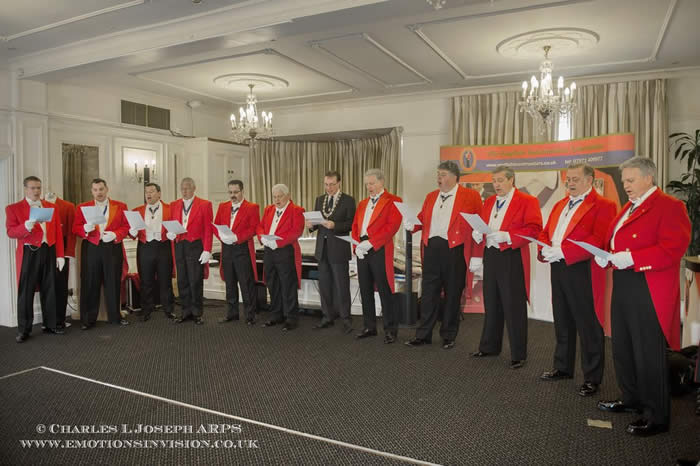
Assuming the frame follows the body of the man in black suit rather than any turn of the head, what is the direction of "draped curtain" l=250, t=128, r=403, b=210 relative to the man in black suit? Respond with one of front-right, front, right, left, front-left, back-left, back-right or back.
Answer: back-right

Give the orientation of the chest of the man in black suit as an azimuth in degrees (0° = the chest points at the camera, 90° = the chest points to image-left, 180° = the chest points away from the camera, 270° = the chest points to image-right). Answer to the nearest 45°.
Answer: approximately 45°

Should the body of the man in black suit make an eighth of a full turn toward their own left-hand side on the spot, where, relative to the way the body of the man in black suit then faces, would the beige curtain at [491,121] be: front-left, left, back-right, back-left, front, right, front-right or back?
back-left

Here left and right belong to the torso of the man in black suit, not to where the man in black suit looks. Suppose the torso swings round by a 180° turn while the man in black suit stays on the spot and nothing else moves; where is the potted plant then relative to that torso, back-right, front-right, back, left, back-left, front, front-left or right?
front-right

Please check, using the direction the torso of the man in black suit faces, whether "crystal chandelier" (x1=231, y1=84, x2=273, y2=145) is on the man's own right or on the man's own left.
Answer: on the man's own right
